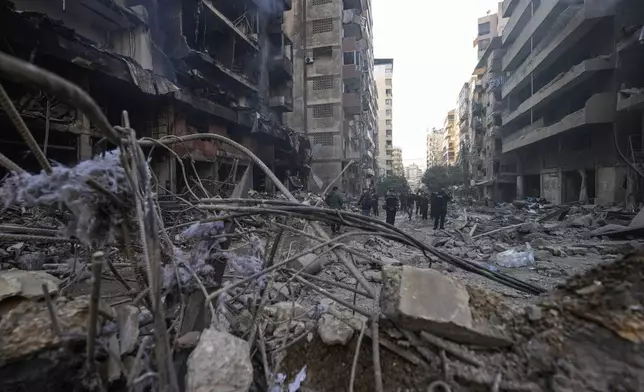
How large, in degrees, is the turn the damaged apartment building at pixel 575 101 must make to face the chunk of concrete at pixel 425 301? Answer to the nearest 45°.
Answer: approximately 45° to its left

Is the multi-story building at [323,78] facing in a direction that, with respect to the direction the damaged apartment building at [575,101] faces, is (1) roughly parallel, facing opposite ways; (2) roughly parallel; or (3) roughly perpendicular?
roughly parallel, facing opposite ways

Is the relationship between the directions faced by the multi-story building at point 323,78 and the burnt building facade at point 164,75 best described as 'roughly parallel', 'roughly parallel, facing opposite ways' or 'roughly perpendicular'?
roughly parallel

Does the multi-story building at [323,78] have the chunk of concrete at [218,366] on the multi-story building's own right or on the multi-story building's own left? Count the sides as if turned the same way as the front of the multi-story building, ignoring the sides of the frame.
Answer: on the multi-story building's own right

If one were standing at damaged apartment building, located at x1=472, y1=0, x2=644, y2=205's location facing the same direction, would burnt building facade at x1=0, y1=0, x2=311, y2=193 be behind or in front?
in front

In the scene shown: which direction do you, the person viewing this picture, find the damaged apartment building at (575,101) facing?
facing the viewer and to the left of the viewer

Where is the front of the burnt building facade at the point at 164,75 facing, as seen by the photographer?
facing the viewer and to the right of the viewer

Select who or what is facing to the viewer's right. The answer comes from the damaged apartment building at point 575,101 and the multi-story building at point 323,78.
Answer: the multi-story building

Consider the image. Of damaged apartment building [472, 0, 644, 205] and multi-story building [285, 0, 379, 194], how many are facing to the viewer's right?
1

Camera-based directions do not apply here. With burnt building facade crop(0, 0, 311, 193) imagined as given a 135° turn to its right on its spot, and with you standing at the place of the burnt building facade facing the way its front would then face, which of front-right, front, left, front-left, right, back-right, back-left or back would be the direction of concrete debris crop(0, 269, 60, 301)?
left

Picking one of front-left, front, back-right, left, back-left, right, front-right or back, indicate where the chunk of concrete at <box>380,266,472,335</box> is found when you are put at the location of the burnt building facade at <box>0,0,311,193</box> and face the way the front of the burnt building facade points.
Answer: front-right

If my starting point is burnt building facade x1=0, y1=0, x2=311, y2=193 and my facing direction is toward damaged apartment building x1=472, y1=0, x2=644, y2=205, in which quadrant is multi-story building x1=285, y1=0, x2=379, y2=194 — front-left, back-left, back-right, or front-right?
front-left

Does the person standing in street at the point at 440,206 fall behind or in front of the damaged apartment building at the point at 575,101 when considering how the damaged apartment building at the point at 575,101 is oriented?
in front
